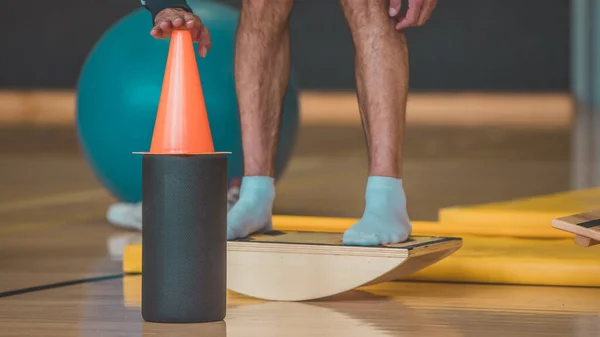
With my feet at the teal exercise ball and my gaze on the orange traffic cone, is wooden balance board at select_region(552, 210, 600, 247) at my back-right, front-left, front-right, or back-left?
front-left

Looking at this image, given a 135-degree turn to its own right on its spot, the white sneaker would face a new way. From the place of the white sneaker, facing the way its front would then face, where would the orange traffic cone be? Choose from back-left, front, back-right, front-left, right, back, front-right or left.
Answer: back-right

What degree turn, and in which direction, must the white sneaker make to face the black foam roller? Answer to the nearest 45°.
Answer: approximately 90° to its left

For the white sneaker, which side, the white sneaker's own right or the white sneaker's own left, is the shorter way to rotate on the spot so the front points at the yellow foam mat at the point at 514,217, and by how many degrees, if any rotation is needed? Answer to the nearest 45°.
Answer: approximately 135° to the white sneaker's own left

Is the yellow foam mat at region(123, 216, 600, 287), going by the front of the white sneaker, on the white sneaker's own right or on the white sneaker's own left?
on the white sneaker's own left

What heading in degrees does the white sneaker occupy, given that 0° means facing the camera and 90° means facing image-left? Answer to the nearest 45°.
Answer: approximately 90°

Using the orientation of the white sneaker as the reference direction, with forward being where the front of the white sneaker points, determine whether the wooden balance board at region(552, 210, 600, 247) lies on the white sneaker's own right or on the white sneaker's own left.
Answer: on the white sneaker's own left
